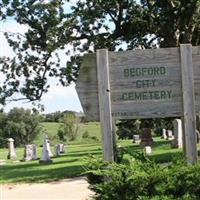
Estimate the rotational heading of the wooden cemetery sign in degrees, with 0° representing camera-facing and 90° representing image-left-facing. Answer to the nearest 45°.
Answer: approximately 0°

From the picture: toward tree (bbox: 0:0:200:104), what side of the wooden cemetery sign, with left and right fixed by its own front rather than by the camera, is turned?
back

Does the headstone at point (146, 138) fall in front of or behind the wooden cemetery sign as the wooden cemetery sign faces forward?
behind

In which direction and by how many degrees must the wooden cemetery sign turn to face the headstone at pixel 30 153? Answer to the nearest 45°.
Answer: approximately 180°
